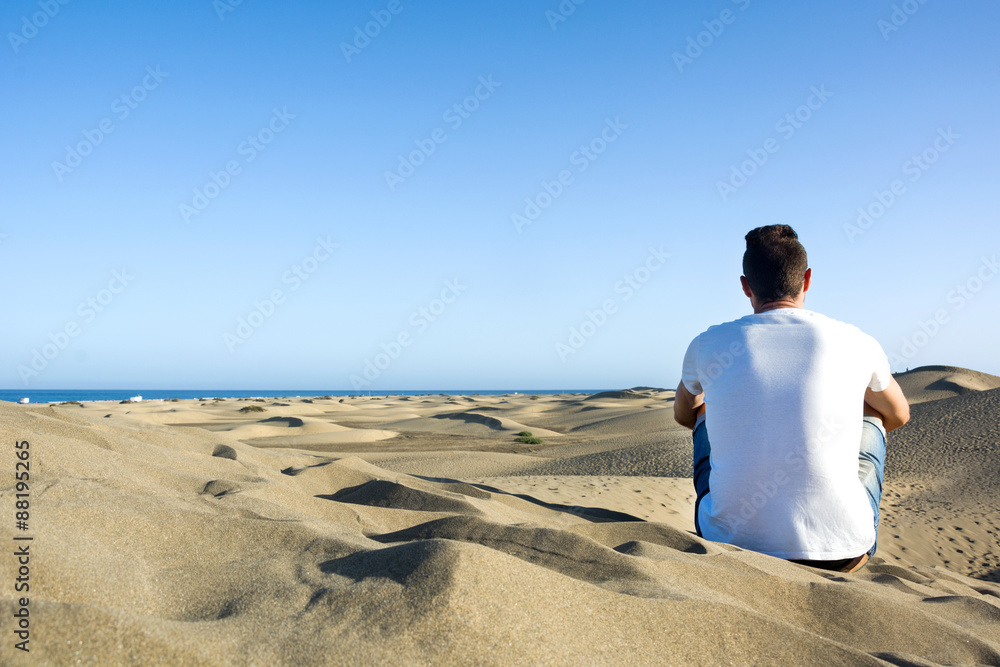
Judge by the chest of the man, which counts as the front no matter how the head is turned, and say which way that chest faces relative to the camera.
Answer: away from the camera

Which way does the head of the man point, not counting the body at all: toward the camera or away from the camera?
away from the camera
